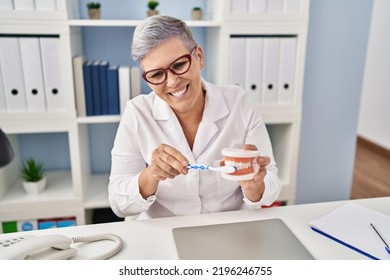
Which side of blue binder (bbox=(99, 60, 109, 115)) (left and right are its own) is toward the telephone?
front

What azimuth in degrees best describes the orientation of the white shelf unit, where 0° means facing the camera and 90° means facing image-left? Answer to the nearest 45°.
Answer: approximately 0°

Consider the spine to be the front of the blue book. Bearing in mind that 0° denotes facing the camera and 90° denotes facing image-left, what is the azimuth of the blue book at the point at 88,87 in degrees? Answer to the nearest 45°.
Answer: approximately 0°

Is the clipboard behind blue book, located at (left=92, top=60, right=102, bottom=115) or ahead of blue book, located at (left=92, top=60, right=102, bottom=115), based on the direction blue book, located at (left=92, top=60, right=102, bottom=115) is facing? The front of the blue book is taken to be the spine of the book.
ahead

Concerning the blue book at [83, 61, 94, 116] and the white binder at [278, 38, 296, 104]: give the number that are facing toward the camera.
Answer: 2
